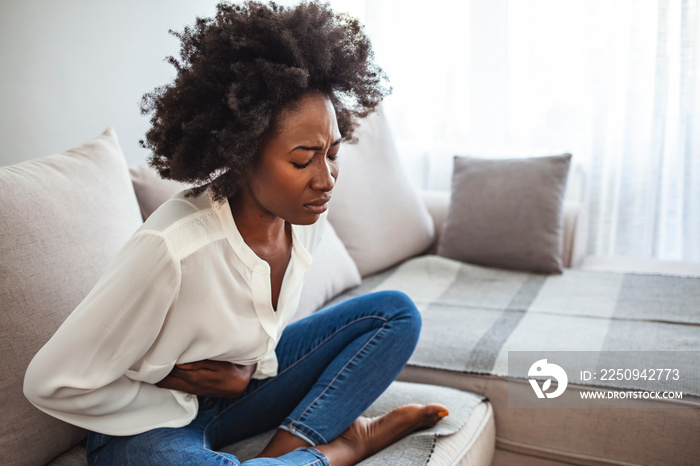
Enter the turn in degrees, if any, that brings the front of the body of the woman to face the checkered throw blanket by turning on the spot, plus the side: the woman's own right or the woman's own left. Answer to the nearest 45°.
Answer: approximately 90° to the woman's own left

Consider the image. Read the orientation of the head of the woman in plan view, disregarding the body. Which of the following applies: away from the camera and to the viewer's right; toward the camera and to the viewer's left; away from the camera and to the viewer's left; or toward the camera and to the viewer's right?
toward the camera and to the viewer's right

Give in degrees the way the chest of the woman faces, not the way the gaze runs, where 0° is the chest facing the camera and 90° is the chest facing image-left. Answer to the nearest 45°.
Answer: approximately 315°

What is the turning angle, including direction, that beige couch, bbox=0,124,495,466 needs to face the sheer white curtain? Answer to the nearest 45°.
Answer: approximately 90° to its left

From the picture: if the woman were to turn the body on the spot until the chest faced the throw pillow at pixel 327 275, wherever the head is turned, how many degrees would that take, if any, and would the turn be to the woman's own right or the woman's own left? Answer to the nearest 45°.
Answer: approximately 135° to the woman's own left

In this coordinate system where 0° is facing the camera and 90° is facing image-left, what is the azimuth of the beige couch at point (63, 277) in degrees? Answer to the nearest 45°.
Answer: approximately 315°

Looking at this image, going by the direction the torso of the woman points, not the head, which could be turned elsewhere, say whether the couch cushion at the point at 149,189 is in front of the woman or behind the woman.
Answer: behind
